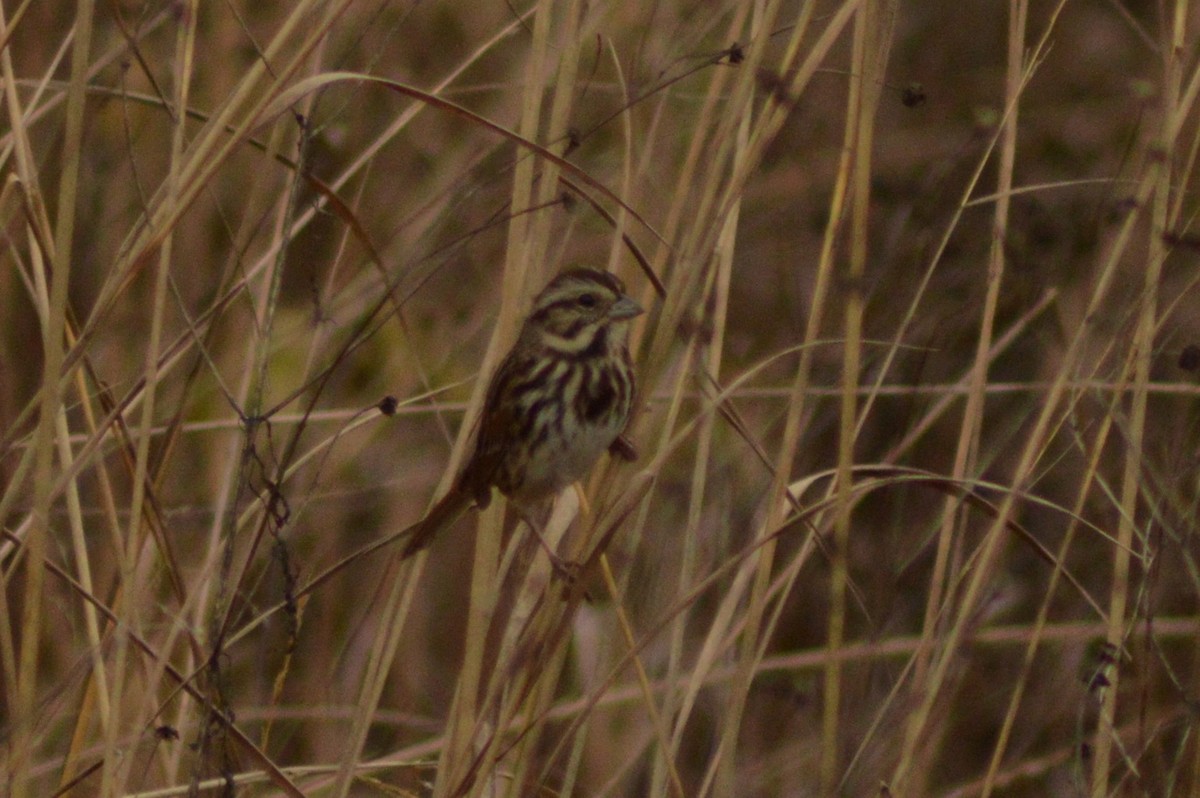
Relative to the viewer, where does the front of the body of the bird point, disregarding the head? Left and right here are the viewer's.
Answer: facing the viewer and to the right of the viewer
